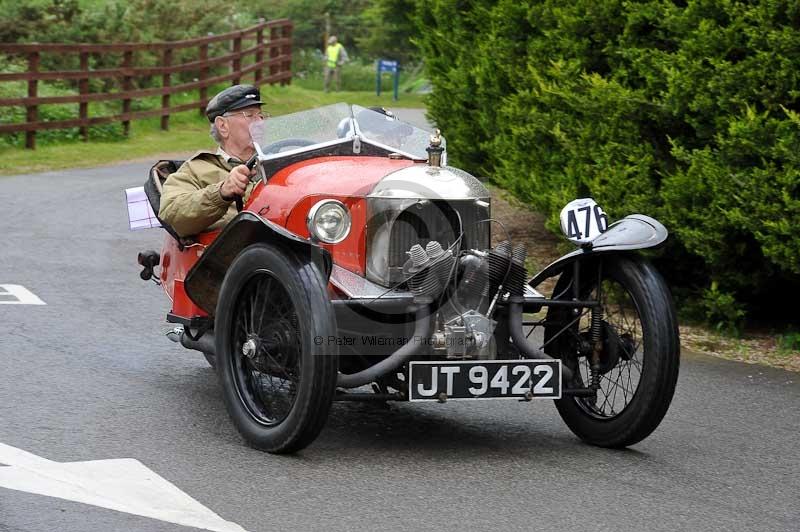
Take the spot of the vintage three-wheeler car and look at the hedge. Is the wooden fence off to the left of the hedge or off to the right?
left

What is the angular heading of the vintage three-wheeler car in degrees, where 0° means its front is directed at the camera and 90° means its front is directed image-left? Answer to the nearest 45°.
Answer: approximately 315°

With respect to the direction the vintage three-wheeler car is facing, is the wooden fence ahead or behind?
behind

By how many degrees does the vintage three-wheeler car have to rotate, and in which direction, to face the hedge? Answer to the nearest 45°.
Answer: approximately 90° to its left
